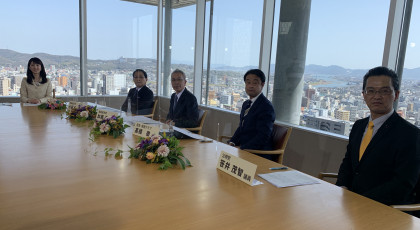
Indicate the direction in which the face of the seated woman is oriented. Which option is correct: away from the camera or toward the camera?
toward the camera

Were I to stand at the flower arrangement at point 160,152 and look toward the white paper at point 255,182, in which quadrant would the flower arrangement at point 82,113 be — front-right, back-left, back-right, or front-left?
back-left

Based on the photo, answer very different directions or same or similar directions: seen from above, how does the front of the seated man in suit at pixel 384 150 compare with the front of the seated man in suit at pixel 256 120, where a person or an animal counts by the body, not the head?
same or similar directions

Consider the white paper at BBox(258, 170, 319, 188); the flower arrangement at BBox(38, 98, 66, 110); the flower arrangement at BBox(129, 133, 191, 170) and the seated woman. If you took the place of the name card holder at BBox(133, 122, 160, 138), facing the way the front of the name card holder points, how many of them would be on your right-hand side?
2

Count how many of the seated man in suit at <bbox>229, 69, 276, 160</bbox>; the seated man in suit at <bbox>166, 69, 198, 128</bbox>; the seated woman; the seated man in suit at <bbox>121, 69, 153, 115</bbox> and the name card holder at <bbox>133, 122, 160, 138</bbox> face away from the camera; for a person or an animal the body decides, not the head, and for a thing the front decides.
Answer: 0

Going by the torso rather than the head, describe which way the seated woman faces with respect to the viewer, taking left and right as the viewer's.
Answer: facing the viewer

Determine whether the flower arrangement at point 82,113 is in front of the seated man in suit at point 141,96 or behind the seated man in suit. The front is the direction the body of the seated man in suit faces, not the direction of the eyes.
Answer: in front

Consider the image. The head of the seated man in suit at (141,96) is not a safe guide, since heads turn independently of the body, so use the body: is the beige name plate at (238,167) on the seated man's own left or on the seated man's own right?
on the seated man's own left

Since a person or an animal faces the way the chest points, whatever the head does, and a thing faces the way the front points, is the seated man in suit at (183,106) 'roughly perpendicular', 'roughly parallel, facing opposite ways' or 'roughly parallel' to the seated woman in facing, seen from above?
roughly perpendicular

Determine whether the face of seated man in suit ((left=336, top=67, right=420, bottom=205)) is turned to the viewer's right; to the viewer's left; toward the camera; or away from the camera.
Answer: toward the camera

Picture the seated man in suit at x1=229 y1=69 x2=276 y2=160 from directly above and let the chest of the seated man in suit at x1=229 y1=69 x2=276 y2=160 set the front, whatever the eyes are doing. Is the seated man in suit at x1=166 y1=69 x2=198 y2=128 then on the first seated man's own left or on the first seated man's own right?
on the first seated man's own right

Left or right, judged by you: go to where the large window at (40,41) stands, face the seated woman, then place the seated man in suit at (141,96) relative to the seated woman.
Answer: left

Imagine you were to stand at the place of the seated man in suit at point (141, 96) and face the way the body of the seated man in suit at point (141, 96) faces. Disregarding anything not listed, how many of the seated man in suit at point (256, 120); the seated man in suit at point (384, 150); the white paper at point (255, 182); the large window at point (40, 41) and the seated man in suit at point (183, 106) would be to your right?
1

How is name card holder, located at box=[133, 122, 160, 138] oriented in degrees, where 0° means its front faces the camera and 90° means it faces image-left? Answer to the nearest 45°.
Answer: approximately 45°
